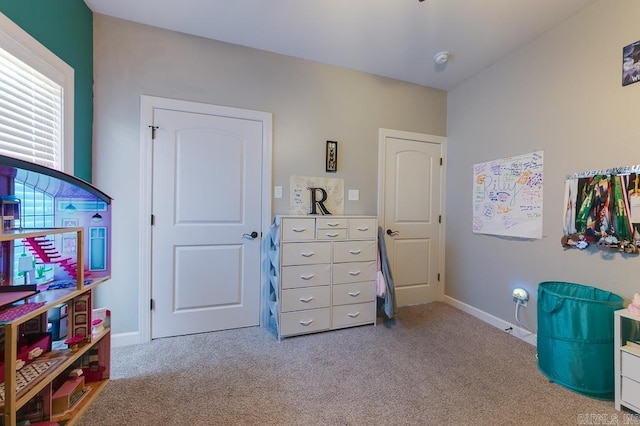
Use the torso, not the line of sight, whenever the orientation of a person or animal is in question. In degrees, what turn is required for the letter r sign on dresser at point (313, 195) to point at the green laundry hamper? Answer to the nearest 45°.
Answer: approximately 45° to its left

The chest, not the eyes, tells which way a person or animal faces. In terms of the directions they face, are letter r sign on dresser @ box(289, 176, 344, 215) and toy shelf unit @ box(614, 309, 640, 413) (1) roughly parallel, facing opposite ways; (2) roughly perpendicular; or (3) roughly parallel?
roughly perpendicular

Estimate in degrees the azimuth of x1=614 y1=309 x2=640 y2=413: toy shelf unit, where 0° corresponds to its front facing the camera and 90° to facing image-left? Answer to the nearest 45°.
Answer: approximately 45°

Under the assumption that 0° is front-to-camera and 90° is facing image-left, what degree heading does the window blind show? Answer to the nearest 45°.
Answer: approximately 315°

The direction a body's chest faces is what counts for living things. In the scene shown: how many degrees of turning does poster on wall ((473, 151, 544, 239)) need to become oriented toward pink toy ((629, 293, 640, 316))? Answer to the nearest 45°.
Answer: approximately 90° to its left

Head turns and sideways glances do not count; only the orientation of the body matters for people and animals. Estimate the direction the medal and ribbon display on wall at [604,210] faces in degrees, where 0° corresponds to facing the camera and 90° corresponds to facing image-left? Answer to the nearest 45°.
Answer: approximately 45°

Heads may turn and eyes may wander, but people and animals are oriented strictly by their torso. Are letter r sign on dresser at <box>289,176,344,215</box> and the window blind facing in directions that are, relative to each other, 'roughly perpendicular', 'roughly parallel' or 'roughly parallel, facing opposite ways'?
roughly perpendicular
